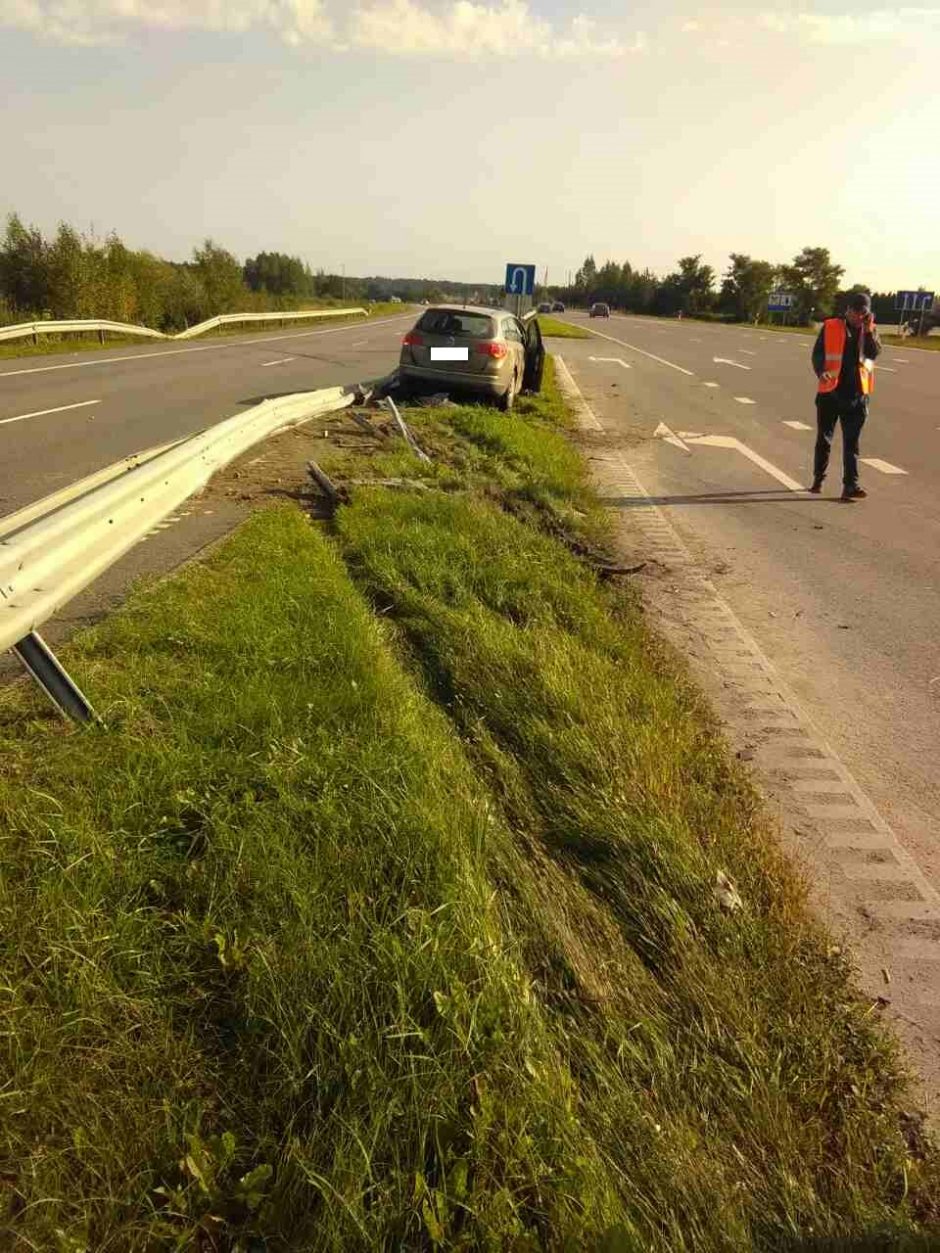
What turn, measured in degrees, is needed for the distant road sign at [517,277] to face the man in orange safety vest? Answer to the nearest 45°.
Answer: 0° — it already faces them

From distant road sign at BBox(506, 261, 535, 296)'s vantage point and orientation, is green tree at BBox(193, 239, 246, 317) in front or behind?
behind

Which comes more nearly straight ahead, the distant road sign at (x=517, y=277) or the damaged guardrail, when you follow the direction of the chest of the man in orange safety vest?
the damaged guardrail

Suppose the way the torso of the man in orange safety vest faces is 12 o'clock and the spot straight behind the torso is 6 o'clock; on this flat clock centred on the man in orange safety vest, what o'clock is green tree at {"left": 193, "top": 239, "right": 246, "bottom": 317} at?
The green tree is roughly at 6 o'clock from the man in orange safety vest.

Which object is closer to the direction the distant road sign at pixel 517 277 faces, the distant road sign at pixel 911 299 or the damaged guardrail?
the damaged guardrail

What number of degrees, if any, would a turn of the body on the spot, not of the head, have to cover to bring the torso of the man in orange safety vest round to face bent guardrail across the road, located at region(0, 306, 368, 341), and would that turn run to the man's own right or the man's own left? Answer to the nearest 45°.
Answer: approximately 180°

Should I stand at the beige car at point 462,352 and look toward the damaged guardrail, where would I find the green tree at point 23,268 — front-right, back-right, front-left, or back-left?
back-right

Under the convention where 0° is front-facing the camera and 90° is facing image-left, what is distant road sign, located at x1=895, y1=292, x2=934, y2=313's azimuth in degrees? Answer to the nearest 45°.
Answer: approximately 0°

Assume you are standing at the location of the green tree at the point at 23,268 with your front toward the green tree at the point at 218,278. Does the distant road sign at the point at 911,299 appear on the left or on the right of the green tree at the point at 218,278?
right

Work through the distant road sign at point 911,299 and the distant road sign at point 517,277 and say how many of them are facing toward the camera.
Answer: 2

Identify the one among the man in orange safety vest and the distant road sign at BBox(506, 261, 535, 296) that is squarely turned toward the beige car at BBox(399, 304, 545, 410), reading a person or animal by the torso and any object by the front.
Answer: the distant road sign

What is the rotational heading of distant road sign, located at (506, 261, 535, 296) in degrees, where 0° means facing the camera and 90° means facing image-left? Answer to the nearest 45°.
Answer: approximately 0°

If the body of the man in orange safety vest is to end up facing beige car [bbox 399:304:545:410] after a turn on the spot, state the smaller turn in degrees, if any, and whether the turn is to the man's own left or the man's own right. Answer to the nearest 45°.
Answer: approximately 135° to the man's own right

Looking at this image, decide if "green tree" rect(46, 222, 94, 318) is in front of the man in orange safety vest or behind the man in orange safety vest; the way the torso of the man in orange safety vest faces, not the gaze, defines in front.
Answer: behind
